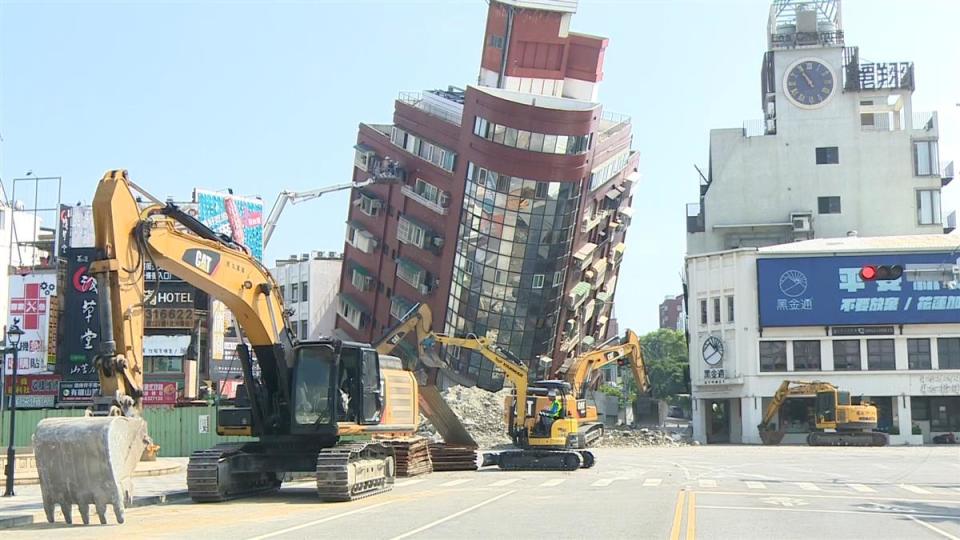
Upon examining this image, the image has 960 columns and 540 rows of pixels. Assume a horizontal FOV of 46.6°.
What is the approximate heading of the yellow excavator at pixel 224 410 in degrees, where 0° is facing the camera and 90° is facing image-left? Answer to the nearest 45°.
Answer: approximately 45°

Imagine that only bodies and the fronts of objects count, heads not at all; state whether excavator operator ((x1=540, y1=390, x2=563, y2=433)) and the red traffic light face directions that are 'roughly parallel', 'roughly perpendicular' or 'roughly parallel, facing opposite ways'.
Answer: roughly perpendicular

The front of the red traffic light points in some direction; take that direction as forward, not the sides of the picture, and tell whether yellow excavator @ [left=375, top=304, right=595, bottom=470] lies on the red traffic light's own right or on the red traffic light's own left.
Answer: on the red traffic light's own right

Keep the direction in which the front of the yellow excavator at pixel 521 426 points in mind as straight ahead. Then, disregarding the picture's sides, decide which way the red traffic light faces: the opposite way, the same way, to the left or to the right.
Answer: to the left

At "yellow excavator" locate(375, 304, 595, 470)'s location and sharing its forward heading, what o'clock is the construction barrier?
The construction barrier is roughly at 1 o'clock from the yellow excavator.

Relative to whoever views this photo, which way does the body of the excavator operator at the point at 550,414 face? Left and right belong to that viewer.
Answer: facing to the left of the viewer

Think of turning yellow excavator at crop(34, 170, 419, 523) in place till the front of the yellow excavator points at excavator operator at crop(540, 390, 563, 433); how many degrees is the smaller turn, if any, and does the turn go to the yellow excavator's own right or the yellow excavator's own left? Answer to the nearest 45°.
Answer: approximately 180°

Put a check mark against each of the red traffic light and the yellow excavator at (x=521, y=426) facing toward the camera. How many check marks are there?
1

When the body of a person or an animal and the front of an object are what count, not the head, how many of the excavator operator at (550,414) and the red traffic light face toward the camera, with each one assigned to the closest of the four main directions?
1

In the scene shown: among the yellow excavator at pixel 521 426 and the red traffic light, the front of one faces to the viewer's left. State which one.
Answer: the yellow excavator

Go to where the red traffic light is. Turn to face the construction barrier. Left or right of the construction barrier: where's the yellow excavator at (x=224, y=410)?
left

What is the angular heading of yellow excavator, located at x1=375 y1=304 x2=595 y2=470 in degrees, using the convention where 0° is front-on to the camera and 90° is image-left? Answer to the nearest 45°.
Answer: approximately 90°

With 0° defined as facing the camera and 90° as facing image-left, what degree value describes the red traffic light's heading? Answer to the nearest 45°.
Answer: approximately 0°
